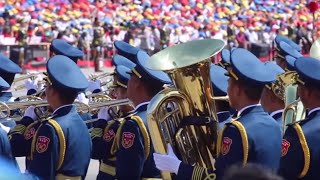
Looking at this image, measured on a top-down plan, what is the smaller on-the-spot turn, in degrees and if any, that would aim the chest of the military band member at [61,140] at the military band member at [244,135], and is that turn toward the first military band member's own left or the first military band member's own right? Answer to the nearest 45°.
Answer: approximately 180°

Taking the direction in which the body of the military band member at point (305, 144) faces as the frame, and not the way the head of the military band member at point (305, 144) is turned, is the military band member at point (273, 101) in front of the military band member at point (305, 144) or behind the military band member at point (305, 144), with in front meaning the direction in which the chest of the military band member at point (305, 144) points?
in front

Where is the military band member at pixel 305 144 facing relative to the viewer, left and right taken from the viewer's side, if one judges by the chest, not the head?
facing away from the viewer and to the left of the viewer
